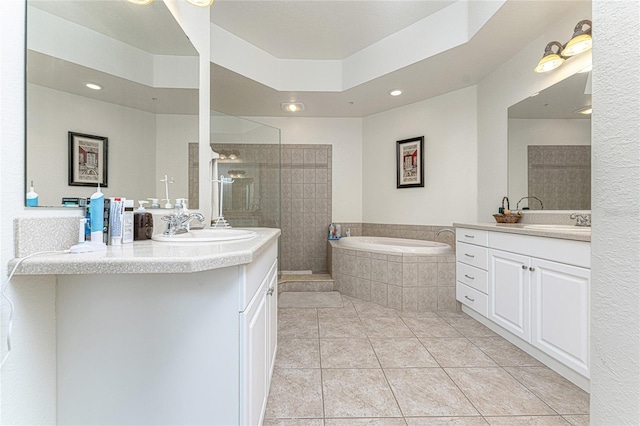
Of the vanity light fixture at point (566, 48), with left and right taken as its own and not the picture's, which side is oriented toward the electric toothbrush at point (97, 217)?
front

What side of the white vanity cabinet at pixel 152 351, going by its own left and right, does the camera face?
right

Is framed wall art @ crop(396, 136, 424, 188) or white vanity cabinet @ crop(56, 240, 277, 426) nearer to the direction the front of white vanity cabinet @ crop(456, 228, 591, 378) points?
the white vanity cabinet

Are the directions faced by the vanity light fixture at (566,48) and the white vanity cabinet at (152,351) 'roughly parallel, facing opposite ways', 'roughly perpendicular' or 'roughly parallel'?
roughly parallel, facing opposite ways

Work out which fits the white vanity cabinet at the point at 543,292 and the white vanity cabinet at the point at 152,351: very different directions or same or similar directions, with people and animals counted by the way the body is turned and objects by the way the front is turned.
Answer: very different directions

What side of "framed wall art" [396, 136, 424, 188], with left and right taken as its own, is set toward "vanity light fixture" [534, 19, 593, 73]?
left

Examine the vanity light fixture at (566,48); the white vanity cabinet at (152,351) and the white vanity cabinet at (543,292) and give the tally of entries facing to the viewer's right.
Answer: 1

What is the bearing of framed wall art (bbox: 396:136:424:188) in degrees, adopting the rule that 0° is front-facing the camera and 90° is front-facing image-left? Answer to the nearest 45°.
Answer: approximately 45°

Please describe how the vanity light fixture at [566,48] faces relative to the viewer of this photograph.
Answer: facing the viewer and to the left of the viewer

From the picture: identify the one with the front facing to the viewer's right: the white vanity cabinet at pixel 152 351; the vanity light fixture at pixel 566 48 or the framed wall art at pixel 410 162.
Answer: the white vanity cabinet

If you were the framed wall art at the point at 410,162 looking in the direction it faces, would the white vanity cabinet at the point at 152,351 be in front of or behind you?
in front

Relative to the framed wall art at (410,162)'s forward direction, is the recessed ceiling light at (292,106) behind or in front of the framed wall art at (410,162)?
in front

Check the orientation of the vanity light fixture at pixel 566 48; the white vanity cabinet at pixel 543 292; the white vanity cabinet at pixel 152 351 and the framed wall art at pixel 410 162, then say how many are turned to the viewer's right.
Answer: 1

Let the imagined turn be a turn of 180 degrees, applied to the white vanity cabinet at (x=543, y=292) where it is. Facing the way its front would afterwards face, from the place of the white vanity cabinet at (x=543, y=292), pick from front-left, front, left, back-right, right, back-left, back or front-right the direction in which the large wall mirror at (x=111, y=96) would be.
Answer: back

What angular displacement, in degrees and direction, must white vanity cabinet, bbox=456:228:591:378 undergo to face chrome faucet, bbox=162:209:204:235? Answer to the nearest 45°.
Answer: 0° — it already faces it

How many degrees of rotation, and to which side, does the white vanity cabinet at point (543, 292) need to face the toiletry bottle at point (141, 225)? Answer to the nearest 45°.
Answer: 0° — it already faces it
